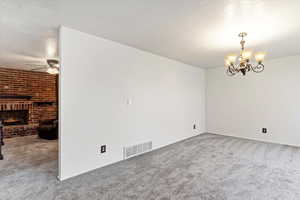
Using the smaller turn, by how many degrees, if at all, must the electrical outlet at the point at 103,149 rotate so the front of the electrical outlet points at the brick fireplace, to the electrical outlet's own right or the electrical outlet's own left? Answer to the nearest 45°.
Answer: approximately 180°

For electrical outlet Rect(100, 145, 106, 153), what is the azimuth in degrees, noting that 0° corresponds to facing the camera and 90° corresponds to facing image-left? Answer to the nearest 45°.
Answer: approximately 315°

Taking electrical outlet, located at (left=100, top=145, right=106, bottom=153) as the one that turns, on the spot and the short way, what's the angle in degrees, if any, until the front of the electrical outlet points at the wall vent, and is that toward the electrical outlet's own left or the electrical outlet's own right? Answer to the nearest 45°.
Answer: approximately 90° to the electrical outlet's own left

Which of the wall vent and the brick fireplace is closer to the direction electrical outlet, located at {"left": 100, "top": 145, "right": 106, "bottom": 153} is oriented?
the wall vent
